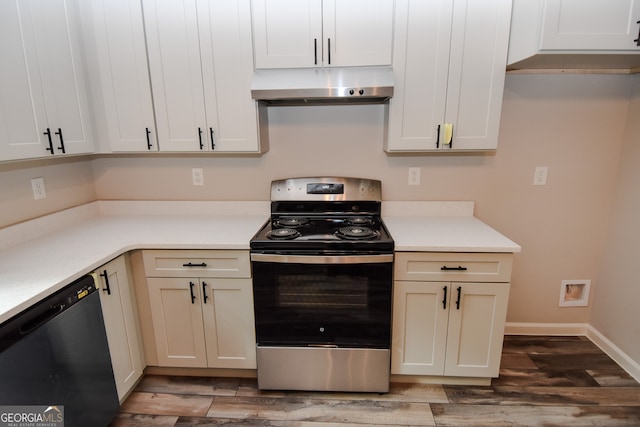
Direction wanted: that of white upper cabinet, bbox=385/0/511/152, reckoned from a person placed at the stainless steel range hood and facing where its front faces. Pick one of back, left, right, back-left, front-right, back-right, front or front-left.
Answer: left

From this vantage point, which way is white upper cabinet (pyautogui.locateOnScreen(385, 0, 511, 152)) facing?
toward the camera

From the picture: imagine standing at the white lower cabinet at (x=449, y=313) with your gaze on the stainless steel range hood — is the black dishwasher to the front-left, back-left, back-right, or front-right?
front-left

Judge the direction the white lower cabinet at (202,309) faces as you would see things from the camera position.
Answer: facing the viewer

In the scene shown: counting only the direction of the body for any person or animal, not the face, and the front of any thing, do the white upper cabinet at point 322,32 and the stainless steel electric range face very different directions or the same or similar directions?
same or similar directions

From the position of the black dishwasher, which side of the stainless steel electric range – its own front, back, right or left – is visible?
right

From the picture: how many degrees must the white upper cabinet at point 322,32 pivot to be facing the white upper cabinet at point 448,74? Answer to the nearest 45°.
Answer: approximately 90° to its left

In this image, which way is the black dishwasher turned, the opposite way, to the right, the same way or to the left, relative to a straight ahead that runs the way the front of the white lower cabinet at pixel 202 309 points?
to the left

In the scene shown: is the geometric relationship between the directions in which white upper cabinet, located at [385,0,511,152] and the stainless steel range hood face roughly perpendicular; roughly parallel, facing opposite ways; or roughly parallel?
roughly parallel

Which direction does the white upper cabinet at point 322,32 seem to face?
toward the camera

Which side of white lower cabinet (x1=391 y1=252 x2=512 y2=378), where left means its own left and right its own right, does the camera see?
front
